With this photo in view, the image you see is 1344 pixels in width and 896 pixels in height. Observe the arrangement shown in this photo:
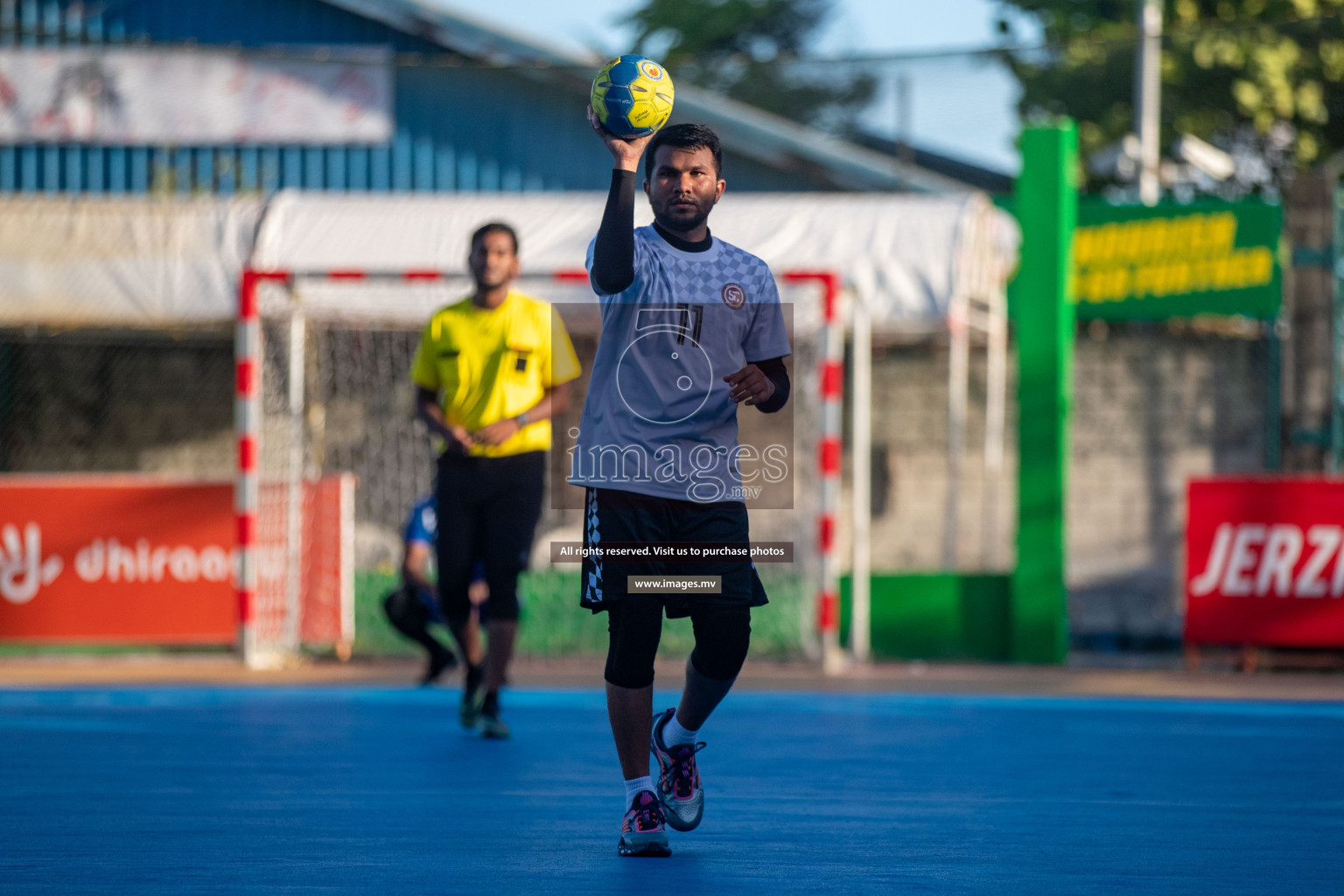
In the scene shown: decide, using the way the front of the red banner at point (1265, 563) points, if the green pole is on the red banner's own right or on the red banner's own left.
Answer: on the red banner's own right

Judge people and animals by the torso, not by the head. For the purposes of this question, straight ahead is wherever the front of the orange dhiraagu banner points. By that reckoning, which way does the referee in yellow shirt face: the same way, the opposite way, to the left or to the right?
the same way

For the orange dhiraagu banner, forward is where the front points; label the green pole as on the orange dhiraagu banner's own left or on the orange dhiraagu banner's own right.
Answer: on the orange dhiraagu banner's own left

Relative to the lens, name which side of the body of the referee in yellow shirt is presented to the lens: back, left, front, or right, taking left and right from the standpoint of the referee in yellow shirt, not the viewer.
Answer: front

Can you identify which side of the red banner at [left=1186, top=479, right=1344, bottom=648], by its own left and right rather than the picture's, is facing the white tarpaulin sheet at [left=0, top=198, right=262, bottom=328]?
right

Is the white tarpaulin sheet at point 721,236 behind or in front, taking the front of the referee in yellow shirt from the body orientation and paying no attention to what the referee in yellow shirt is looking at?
behind

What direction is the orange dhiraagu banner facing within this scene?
toward the camera

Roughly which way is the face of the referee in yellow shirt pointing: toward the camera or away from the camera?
toward the camera

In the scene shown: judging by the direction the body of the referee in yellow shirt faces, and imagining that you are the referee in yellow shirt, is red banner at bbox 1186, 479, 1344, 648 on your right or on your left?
on your left

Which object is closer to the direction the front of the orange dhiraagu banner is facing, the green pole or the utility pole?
the green pole

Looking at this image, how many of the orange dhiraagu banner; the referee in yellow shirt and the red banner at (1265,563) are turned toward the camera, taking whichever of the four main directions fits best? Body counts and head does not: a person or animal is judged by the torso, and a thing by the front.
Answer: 3
